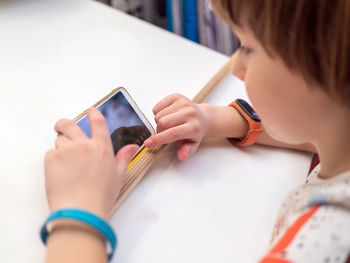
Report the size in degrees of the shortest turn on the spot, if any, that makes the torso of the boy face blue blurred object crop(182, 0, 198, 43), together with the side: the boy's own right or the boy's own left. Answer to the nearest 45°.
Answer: approximately 45° to the boy's own right

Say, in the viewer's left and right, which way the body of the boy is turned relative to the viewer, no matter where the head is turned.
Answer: facing away from the viewer and to the left of the viewer

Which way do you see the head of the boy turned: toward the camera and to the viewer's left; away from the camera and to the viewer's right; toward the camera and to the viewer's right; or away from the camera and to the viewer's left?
away from the camera and to the viewer's left
